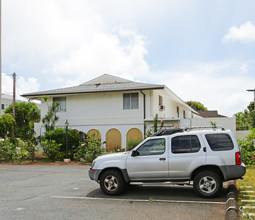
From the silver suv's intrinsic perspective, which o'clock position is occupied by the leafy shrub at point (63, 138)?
The leafy shrub is roughly at 2 o'clock from the silver suv.

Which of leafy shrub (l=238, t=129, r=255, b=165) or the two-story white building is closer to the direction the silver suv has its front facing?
the two-story white building

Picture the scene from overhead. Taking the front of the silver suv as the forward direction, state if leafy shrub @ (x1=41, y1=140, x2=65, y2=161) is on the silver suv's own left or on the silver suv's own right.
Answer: on the silver suv's own right

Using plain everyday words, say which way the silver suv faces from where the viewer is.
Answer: facing to the left of the viewer

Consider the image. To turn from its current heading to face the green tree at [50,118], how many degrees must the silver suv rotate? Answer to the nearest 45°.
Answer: approximately 45° to its right

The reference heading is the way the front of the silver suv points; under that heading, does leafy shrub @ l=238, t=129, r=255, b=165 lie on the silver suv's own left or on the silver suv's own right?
on the silver suv's own right
